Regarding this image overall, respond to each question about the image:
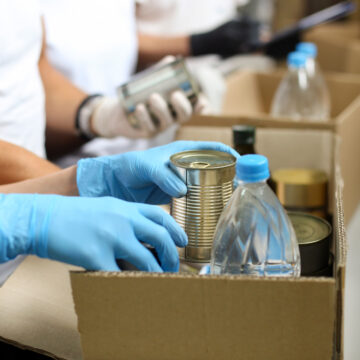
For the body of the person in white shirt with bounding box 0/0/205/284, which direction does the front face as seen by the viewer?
to the viewer's right

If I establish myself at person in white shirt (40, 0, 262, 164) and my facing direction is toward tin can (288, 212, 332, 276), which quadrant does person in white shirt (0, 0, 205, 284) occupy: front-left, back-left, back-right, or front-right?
front-right

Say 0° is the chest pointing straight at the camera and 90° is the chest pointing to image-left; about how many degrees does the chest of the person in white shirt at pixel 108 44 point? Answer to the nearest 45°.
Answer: approximately 270°

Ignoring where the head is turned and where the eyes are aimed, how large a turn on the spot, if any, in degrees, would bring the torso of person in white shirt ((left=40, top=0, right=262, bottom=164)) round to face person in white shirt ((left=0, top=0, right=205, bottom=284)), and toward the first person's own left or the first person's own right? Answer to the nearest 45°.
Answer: approximately 90° to the first person's own right

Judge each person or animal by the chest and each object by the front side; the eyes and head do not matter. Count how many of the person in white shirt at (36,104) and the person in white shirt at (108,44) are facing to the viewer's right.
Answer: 2
